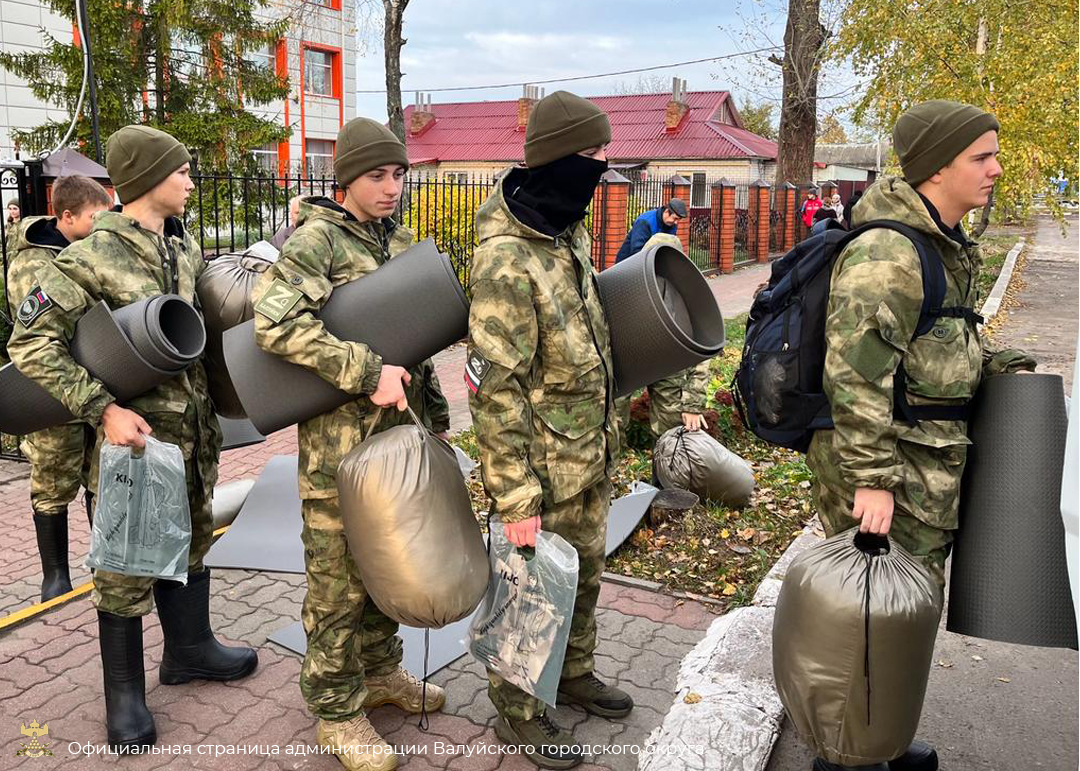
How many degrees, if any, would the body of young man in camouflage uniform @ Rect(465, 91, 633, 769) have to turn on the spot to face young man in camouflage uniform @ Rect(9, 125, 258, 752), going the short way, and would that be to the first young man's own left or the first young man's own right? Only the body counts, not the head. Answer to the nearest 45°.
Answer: approximately 135° to the first young man's own right

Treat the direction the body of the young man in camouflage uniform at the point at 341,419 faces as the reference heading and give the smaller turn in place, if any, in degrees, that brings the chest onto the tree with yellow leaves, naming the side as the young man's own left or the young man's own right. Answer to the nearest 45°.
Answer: approximately 90° to the young man's own left

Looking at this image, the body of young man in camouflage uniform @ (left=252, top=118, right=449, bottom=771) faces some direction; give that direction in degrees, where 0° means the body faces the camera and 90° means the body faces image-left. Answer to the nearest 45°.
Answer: approximately 315°

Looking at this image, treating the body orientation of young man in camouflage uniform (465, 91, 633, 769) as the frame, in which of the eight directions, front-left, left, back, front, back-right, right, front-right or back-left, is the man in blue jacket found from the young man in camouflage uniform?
back-left

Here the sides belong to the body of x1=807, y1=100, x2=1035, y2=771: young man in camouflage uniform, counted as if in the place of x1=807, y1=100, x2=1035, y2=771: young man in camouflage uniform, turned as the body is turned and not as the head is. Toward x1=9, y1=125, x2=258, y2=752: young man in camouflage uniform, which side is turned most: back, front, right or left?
back

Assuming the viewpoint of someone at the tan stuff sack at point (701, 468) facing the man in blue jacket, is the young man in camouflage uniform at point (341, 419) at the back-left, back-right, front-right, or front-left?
back-left

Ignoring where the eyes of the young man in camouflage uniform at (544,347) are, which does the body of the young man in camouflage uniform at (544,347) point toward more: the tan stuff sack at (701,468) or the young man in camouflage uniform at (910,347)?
the young man in camouflage uniform

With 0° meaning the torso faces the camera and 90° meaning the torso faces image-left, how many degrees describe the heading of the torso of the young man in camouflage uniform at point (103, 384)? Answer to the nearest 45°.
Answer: approximately 315°

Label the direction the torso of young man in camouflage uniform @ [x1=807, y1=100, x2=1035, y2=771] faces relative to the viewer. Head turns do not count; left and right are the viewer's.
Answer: facing to the right of the viewer

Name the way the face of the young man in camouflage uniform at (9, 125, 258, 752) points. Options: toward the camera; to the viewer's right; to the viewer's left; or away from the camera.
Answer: to the viewer's right

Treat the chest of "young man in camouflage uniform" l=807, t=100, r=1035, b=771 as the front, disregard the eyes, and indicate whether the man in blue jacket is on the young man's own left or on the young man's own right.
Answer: on the young man's own left

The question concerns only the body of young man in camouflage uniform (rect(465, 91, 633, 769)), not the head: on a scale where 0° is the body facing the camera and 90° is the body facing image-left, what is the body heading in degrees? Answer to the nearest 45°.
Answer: approximately 315°

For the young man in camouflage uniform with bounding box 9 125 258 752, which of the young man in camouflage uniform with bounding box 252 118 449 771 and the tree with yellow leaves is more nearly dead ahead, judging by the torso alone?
the young man in camouflage uniform

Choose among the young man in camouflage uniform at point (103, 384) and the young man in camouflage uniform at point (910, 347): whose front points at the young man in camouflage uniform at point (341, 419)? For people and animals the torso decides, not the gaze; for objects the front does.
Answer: the young man in camouflage uniform at point (103, 384)
